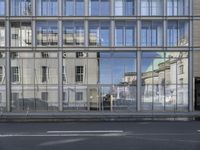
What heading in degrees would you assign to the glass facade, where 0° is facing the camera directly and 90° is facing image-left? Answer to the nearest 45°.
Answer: approximately 0°
